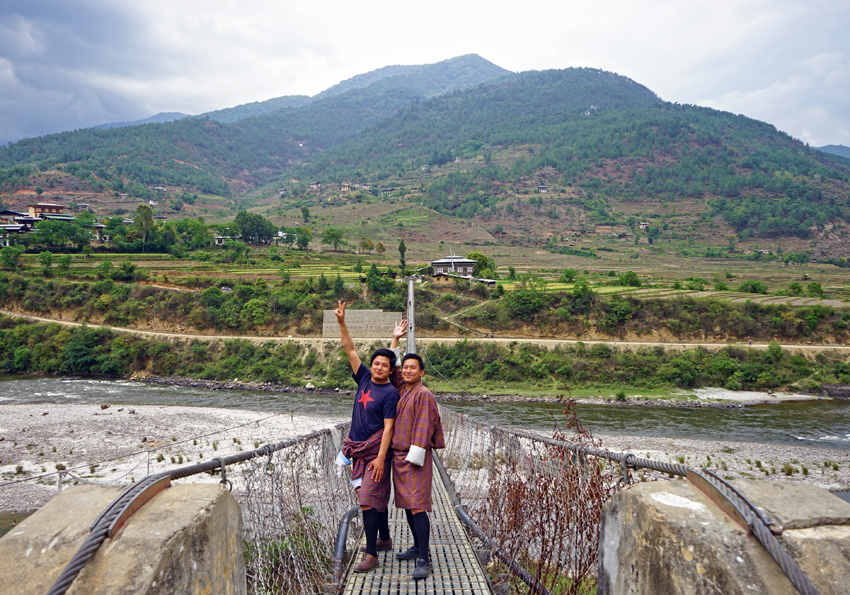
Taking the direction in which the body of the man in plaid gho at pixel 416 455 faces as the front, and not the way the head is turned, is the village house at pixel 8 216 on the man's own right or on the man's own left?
on the man's own right

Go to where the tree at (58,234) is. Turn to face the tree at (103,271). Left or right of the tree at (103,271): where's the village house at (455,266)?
left

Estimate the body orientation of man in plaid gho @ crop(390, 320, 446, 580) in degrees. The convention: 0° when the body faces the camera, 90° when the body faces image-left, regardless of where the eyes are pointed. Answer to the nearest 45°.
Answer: approximately 45°

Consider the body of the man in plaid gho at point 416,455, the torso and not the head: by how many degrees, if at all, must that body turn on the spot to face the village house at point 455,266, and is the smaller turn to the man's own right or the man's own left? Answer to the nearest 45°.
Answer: approximately 135° to the man's own right

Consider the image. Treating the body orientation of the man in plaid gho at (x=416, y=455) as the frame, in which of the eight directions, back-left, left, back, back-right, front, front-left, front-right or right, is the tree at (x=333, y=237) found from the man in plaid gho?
back-right
